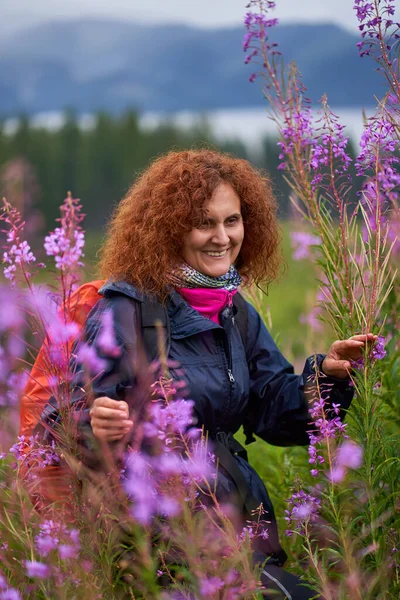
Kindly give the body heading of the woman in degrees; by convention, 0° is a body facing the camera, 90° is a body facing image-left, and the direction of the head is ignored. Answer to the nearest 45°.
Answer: approximately 315°

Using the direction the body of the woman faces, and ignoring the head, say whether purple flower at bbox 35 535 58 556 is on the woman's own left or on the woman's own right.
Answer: on the woman's own right

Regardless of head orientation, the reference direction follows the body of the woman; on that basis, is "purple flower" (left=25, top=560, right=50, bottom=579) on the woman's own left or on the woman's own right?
on the woman's own right

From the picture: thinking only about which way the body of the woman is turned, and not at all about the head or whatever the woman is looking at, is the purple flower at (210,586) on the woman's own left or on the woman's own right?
on the woman's own right

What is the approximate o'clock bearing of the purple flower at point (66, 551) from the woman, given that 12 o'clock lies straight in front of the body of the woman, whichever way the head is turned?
The purple flower is roughly at 2 o'clock from the woman.

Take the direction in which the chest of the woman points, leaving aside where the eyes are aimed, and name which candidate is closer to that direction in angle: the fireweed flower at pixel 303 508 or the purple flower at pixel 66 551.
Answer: the fireweed flower

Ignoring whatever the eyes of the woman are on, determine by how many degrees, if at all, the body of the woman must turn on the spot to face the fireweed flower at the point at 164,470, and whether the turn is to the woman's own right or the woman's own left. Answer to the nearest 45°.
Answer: approximately 45° to the woman's own right

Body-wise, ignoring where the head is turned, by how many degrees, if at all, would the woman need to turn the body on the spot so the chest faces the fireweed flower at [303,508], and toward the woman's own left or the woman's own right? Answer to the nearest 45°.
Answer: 0° — they already face it

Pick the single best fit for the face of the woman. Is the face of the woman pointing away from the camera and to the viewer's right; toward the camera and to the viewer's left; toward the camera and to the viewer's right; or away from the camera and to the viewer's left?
toward the camera and to the viewer's right

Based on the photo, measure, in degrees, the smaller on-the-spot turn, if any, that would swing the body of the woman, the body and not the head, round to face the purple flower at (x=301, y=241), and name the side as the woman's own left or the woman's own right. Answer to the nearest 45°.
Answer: approximately 135° to the woman's own left
